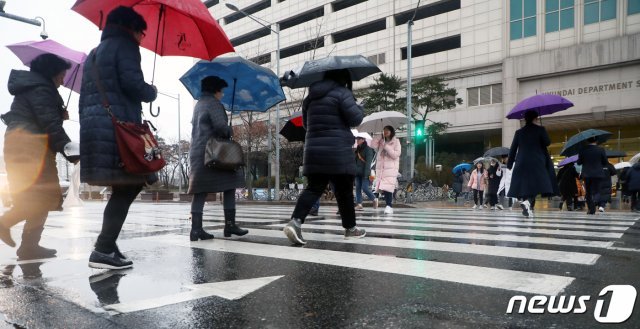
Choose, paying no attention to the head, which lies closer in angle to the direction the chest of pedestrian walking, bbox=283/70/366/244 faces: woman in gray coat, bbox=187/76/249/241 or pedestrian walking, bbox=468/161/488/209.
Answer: the pedestrian walking

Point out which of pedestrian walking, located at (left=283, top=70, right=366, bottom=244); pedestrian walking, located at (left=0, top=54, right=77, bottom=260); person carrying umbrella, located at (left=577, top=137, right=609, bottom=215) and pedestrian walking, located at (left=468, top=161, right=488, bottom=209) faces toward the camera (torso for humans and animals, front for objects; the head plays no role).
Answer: pedestrian walking, located at (left=468, top=161, right=488, bottom=209)

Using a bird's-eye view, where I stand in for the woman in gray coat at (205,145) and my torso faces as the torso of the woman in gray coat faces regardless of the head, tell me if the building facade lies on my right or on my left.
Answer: on my left

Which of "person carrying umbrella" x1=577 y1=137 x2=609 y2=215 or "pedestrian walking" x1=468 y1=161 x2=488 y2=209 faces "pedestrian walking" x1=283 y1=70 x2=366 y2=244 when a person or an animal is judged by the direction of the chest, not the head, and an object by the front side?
"pedestrian walking" x1=468 y1=161 x2=488 y2=209

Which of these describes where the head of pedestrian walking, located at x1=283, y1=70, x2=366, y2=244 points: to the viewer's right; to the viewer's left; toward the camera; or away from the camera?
away from the camera

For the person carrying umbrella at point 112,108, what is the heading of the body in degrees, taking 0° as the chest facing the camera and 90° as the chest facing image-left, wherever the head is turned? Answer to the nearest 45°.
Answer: approximately 270°

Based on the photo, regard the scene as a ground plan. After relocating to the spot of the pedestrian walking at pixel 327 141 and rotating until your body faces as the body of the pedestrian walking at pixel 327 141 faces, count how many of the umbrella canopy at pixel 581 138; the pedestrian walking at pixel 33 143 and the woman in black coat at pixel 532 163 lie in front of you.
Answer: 2

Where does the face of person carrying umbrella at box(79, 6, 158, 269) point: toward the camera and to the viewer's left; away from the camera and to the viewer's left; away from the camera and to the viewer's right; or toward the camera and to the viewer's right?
away from the camera and to the viewer's right
